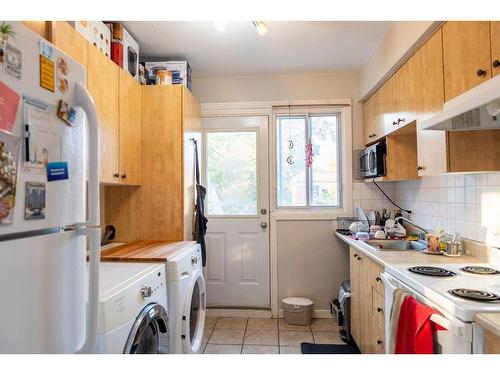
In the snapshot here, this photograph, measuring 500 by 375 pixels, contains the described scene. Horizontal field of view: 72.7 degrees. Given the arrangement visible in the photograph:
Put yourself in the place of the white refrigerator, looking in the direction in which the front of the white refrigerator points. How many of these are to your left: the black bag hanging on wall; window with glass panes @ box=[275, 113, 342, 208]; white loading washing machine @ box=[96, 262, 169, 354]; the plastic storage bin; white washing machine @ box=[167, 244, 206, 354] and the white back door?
6

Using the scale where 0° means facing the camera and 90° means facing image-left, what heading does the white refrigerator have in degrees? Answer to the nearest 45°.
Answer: approximately 315°

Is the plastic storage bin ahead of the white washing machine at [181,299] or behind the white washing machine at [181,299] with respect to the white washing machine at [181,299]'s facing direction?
ahead

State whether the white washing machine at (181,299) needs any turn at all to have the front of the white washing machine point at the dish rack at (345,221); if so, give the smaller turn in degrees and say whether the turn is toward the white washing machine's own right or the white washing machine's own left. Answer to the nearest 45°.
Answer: approximately 45° to the white washing machine's own left

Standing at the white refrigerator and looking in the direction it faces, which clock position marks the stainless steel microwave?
The stainless steel microwave is roughly at 10 o'clock from the white refrigerator.

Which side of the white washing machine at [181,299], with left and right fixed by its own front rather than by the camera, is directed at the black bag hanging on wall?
left

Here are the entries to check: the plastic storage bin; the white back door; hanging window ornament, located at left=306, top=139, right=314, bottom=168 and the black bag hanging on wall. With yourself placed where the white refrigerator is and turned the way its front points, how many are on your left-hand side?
4

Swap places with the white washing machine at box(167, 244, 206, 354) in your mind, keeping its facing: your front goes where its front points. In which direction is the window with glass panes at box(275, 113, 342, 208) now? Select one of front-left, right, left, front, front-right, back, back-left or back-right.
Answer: front-left

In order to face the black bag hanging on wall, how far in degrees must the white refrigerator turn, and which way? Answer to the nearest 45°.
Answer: approximately 90° to its left

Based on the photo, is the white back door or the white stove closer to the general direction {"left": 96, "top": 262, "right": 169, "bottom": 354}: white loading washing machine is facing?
the white stove

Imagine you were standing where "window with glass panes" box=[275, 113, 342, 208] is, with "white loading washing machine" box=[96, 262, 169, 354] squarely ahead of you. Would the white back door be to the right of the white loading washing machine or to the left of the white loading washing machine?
right

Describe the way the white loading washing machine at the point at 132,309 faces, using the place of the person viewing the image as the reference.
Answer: facing the viewer and to the right of the viewer

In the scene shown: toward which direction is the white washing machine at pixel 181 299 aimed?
to the viewer's right

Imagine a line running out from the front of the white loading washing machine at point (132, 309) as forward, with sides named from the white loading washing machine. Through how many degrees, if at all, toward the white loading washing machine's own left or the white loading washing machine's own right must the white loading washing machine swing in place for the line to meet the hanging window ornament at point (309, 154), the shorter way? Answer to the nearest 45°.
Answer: approximately 90° to the white loading washing machine's own left
